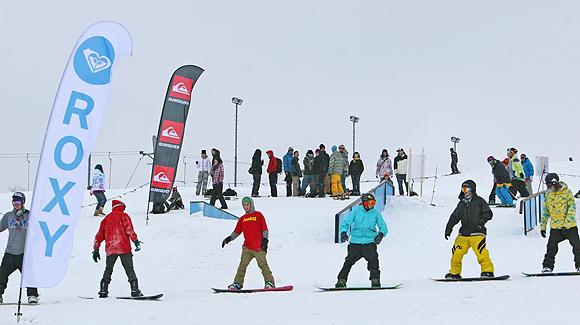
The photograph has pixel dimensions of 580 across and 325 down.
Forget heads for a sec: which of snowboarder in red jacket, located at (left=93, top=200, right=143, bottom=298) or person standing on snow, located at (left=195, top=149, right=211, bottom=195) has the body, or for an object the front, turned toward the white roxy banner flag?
the person standing on snow

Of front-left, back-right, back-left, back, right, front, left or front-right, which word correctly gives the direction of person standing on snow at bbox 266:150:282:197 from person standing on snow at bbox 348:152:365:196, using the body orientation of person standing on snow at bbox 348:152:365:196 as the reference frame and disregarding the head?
right

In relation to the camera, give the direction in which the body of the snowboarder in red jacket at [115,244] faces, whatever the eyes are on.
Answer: away from the camera

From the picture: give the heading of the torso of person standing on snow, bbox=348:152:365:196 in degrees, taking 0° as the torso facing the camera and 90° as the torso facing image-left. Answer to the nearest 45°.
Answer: approximately 0°

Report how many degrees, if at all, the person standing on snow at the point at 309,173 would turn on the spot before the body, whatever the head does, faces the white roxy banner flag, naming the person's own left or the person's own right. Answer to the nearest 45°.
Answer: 0° — they already face it

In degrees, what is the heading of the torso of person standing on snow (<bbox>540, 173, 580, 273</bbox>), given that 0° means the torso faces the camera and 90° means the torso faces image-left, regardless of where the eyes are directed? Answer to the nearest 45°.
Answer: approximately 0°

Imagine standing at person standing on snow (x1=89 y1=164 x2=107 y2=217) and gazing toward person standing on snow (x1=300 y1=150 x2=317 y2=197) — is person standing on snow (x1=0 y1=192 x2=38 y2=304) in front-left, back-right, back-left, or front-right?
back-right
